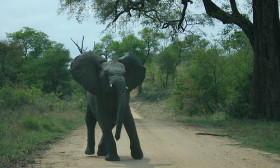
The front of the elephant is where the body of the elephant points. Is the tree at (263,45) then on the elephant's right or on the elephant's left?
on the elephant's left

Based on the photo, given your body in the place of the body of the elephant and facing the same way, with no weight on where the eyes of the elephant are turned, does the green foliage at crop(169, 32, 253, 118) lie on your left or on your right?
on your left

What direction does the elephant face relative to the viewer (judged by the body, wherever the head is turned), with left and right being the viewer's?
facing the viewer and to the right of the viewer

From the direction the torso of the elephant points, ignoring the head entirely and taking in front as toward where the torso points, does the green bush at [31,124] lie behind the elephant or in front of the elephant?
behind
